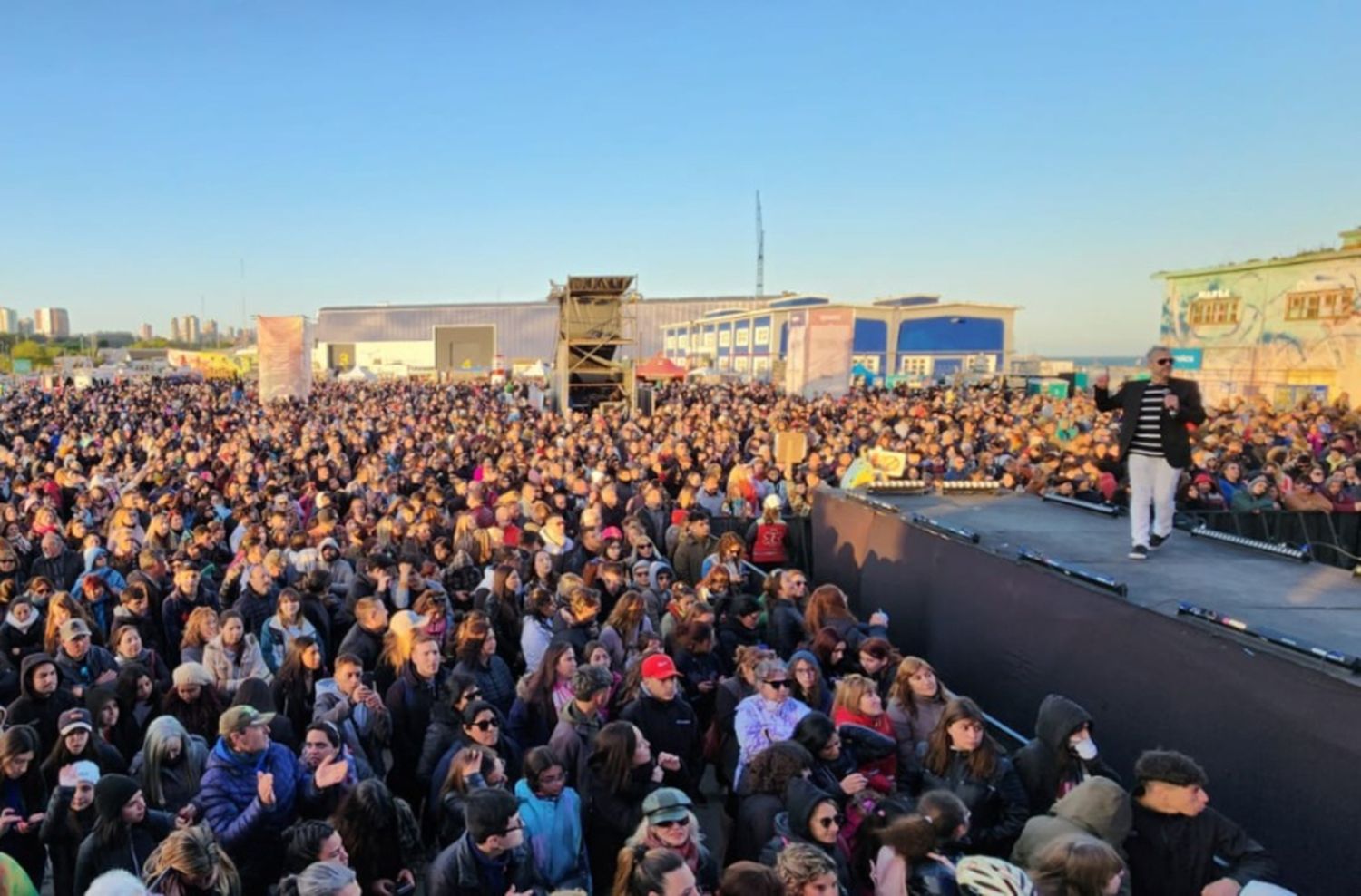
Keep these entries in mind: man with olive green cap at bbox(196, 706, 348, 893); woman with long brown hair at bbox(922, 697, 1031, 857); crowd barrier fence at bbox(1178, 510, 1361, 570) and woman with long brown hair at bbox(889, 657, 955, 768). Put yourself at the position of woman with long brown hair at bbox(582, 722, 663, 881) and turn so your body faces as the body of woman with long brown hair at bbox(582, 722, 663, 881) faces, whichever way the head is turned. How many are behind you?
1

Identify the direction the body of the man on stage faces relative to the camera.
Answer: toward the camera

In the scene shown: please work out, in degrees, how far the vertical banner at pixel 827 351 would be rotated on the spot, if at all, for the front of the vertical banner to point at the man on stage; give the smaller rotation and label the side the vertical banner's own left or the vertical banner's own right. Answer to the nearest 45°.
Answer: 0° — it already faces them

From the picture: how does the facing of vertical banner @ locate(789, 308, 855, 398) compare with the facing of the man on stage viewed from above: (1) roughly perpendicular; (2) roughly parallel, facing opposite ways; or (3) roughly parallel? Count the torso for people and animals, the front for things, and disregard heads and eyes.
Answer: roughly parallel

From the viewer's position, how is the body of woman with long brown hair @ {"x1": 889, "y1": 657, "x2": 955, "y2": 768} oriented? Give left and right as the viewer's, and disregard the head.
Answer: facing the viewer and to the right of the viewer

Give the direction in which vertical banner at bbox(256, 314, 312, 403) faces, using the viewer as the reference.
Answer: facing the viewer

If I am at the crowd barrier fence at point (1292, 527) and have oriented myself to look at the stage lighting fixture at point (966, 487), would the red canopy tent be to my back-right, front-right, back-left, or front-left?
front-right

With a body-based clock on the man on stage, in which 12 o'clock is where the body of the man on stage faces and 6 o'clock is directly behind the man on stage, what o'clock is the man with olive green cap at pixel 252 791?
The man with olive green cap is roughly at 1 o'clock from the man on stage.

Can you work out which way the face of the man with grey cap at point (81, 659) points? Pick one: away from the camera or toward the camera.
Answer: toward the camera

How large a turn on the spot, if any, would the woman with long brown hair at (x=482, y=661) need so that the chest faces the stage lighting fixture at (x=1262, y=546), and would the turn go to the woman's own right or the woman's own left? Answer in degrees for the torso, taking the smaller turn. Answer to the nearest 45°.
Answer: approximately 45° to the woman's own left

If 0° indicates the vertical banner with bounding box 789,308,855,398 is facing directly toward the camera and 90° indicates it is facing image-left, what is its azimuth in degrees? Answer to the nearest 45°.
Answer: approximately 0°
